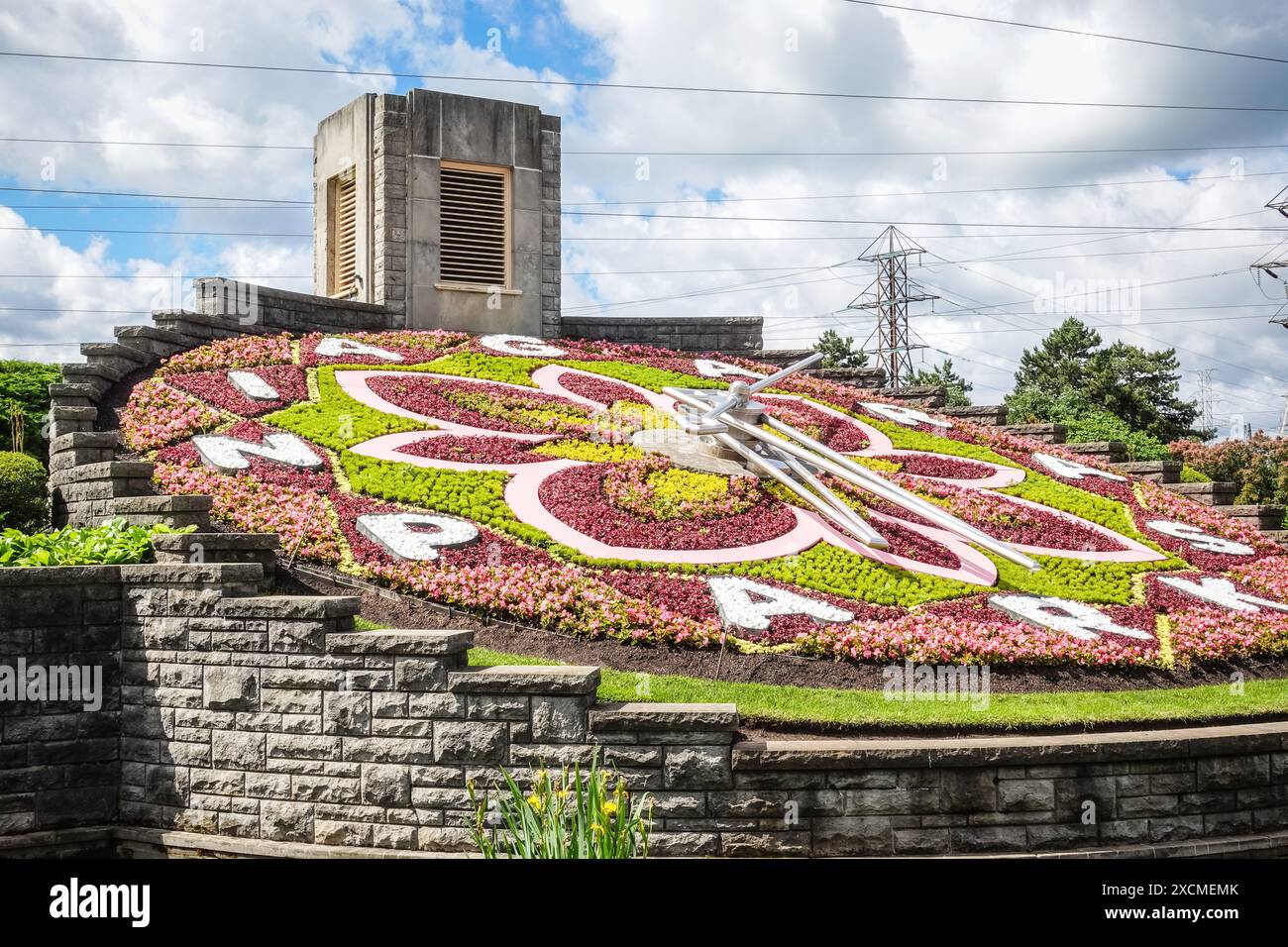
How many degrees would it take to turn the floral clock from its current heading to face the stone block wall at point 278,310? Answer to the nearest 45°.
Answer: approximately 180°

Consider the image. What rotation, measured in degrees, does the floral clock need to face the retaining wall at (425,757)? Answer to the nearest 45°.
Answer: approximately 45° to its right

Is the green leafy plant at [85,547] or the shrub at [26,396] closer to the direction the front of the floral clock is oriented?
the green leafy plant

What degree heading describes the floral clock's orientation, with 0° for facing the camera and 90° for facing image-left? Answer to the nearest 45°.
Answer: approximately 315°

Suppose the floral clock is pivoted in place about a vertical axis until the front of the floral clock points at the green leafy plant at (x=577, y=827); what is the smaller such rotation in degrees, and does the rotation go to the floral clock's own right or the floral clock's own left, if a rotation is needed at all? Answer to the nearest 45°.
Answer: approximately 45° to the floral clock's own right

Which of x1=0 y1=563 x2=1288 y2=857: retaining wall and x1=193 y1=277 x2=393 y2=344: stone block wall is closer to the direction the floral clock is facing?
the retaining wall

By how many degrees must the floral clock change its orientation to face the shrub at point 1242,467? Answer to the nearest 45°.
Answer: approximately 90° to its left
